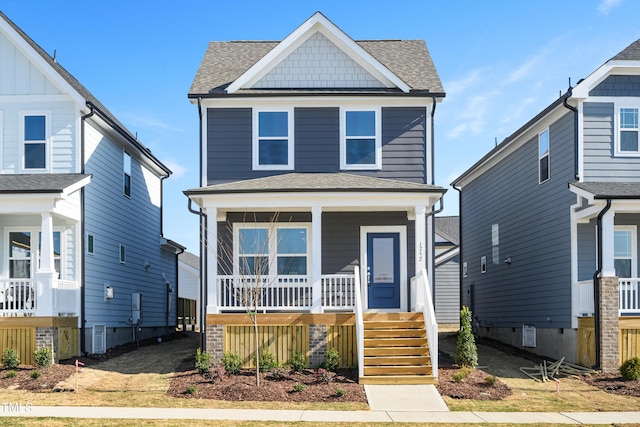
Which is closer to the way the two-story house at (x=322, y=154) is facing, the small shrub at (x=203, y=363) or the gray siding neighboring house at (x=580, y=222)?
the small shrub

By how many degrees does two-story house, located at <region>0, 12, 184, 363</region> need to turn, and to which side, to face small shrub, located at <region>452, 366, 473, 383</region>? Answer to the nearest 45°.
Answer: approximately 90° to its left

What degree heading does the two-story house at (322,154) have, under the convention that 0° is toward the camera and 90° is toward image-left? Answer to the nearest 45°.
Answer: approximately 0°

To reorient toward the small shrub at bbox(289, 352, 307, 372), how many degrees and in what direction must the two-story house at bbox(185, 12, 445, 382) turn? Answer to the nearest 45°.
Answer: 0° — it already faces it

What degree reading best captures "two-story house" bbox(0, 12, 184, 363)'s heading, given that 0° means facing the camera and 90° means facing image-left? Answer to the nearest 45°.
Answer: approximately 45°

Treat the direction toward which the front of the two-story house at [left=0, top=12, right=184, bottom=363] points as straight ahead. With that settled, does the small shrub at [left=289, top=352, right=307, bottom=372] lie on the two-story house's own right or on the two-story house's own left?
on the two-story house's own left

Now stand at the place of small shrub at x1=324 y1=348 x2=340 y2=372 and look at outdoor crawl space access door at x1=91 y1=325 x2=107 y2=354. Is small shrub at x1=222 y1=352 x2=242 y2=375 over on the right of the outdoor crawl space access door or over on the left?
left
